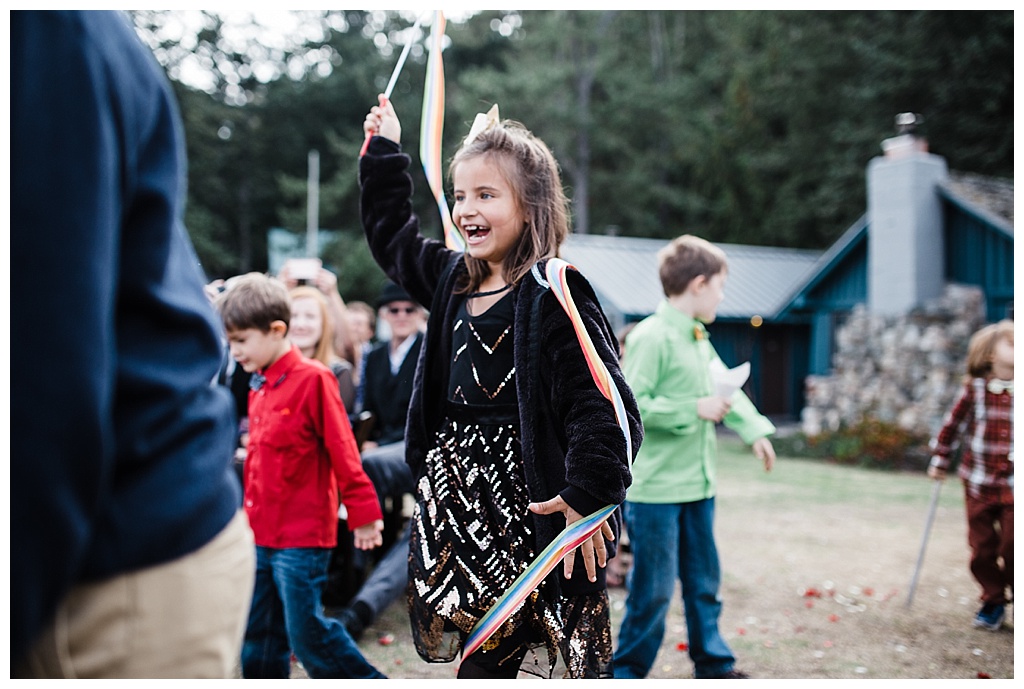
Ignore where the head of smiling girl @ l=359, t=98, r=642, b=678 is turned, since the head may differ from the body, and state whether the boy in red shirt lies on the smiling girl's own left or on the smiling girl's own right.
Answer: on the smiling girl's own right

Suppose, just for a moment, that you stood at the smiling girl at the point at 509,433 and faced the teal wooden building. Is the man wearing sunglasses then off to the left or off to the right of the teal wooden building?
left

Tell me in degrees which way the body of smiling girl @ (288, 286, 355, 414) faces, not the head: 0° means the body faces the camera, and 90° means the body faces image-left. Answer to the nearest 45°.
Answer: approximately 45°

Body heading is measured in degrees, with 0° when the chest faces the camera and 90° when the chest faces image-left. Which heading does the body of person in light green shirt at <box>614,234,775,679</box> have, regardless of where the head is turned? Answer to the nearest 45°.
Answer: approximately 315°

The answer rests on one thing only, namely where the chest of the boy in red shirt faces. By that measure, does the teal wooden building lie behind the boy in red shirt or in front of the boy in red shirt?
behind
